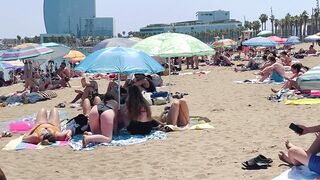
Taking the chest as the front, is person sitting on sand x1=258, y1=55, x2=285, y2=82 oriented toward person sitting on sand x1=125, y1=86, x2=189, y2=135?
no

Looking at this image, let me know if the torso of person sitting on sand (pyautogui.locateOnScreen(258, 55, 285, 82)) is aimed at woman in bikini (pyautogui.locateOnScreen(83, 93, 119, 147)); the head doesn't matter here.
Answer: no

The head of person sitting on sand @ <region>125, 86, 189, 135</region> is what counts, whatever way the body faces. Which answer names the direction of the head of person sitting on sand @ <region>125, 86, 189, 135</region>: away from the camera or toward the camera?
away from the camera

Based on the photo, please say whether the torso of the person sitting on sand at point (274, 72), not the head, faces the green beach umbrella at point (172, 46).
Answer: no
